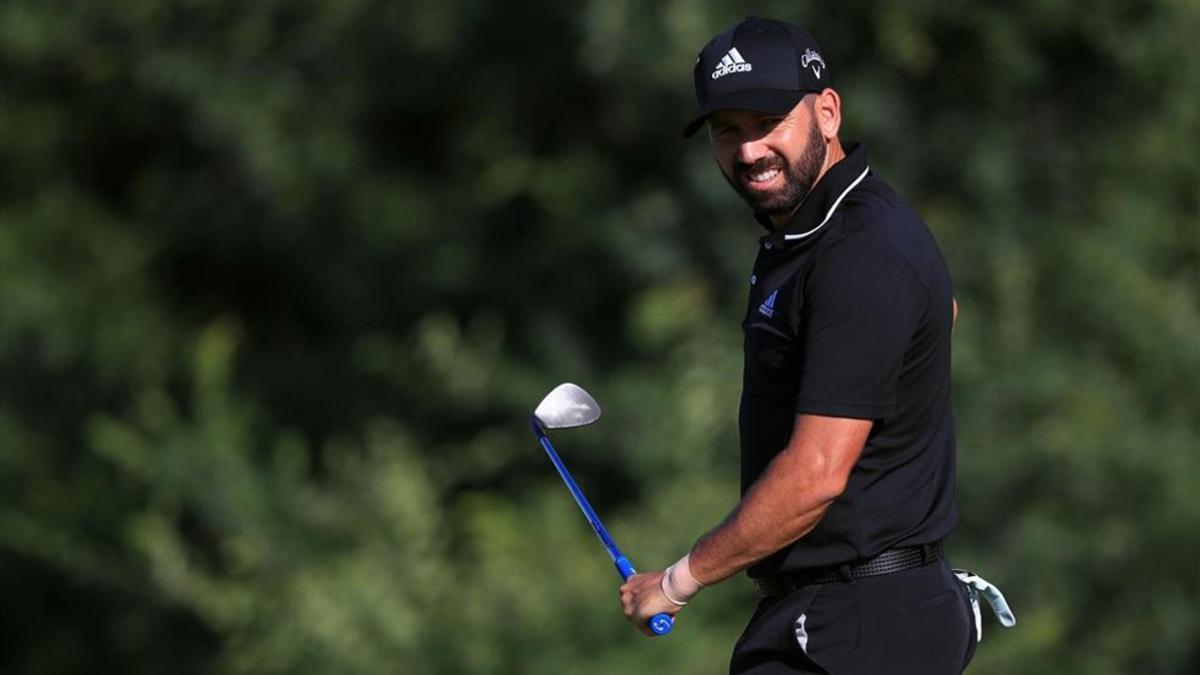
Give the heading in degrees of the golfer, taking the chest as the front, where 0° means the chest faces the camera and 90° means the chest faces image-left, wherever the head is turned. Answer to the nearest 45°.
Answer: approximately 90°
